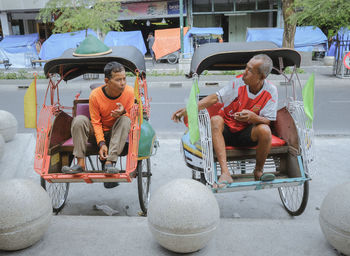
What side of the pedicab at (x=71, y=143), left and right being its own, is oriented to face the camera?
front

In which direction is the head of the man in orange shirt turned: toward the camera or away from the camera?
toward the camera

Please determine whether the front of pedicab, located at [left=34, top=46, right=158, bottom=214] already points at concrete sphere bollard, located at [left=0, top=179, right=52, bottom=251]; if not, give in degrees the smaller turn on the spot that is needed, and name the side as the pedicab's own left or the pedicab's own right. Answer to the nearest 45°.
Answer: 0° — it already faces it

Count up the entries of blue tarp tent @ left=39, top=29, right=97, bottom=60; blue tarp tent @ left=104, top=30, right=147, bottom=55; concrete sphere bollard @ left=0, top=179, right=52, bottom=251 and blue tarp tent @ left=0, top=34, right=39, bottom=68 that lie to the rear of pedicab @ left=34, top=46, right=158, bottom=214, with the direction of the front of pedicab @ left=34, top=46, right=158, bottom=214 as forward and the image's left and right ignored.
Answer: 3

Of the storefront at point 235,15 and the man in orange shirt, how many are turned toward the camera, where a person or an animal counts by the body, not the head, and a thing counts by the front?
2

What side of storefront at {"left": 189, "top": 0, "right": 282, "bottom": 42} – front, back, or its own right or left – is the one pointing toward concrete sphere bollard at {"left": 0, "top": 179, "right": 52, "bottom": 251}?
front

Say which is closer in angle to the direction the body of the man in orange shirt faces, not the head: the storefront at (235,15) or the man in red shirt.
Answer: the man in red shirt

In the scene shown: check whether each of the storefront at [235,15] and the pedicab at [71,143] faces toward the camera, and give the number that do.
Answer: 2

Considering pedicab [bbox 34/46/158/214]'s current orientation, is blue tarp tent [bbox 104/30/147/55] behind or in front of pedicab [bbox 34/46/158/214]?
behind

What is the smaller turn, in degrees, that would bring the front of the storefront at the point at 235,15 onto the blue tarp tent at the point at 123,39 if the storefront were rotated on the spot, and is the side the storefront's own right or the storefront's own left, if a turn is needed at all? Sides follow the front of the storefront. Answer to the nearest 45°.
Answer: approximately 45° to the storefront's own right

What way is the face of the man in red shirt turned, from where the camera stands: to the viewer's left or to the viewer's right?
to the viewer's left

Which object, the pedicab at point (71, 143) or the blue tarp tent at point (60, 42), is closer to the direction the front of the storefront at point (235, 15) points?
the pedicab

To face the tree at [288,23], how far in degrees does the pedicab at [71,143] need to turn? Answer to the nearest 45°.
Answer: approximately 135° to its left

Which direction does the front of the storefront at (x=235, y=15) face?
toward the camera

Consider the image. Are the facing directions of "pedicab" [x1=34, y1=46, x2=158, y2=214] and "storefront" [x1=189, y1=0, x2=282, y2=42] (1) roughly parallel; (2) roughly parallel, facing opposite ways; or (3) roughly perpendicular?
roughly parallel
